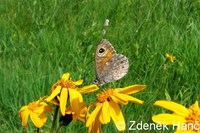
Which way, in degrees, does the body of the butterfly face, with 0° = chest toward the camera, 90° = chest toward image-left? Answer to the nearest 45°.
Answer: approximately 90°

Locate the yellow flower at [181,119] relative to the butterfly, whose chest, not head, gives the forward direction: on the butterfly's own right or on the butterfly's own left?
on the butterfly's own left
